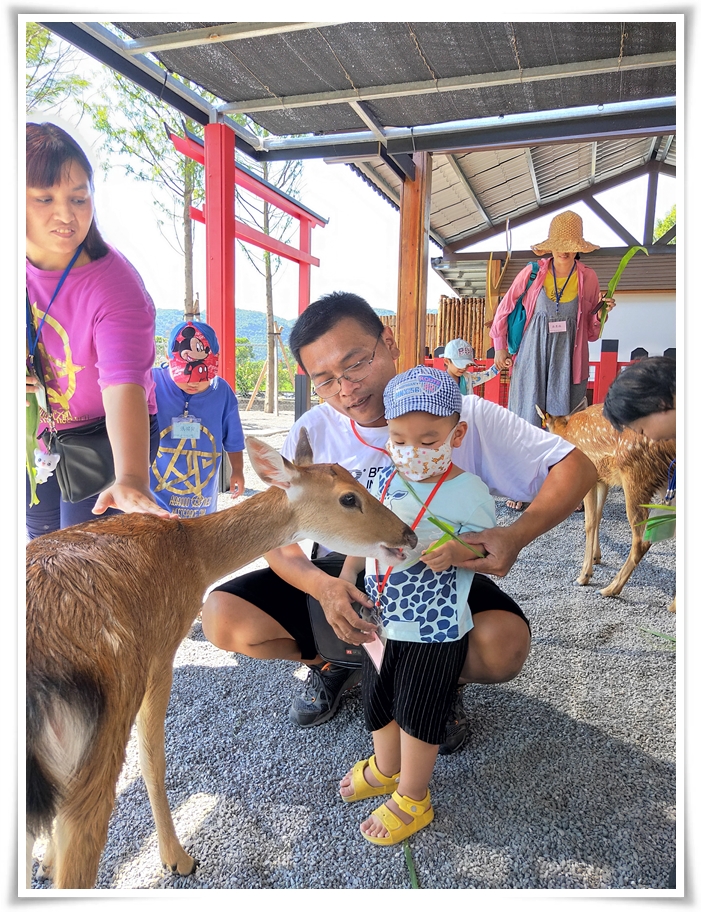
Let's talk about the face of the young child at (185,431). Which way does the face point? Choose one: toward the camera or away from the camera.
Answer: toward the camera

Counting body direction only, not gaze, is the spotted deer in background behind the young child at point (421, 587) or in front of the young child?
behind

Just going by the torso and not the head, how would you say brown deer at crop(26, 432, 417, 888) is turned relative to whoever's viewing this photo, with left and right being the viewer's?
facing away from the viewer and to the right of the viewer

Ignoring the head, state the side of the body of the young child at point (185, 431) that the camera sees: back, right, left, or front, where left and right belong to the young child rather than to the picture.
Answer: front

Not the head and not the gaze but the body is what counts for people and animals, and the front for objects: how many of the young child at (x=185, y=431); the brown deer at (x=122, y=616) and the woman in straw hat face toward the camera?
2

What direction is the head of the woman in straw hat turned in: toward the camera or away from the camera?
toward the camera

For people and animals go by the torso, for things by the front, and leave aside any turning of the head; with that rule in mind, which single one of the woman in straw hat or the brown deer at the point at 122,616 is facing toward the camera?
the woman in straw hat

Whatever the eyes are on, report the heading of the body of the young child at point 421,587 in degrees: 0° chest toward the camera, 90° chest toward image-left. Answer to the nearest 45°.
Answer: approximately 45°

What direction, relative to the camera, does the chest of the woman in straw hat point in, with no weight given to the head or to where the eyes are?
toward the camera

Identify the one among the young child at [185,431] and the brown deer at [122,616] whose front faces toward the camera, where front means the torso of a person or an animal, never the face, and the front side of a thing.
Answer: the young child

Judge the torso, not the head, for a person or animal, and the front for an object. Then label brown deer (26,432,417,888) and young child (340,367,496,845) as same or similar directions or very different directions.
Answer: very different directions
